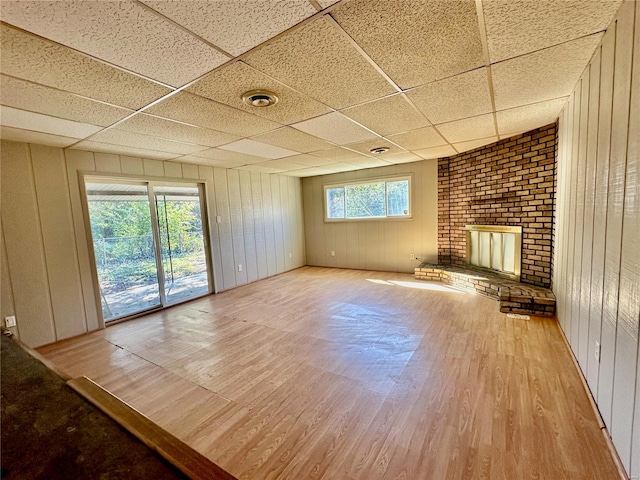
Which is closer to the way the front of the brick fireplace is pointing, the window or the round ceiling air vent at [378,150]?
the round ceiling air vent

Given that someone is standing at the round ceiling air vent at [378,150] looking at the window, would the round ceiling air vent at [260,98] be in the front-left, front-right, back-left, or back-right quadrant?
back-left

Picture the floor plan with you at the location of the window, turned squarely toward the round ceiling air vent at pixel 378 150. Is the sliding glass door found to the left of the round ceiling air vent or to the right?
right

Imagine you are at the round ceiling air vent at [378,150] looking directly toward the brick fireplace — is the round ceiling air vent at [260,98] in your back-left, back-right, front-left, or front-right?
back-right

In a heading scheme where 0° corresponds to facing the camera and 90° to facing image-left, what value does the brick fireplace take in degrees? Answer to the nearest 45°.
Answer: approximately 45°

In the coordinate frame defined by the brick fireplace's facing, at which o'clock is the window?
The window is roughly at 2 o'clock from the brick fireplace.

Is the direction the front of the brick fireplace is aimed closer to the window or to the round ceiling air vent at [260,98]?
the round ceiling air vent
